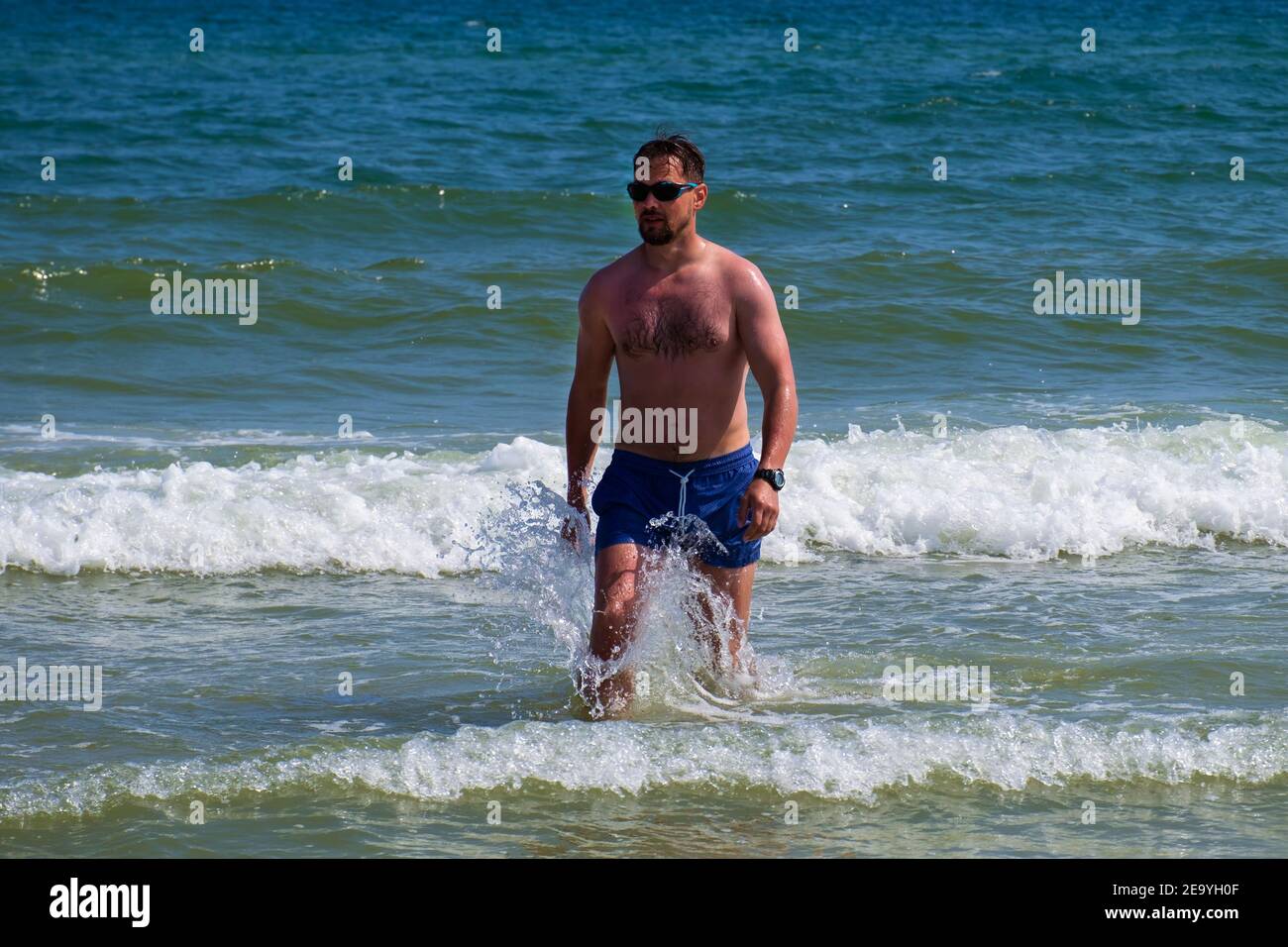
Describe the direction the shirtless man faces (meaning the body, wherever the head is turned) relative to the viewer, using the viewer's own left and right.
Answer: facing the viewer
